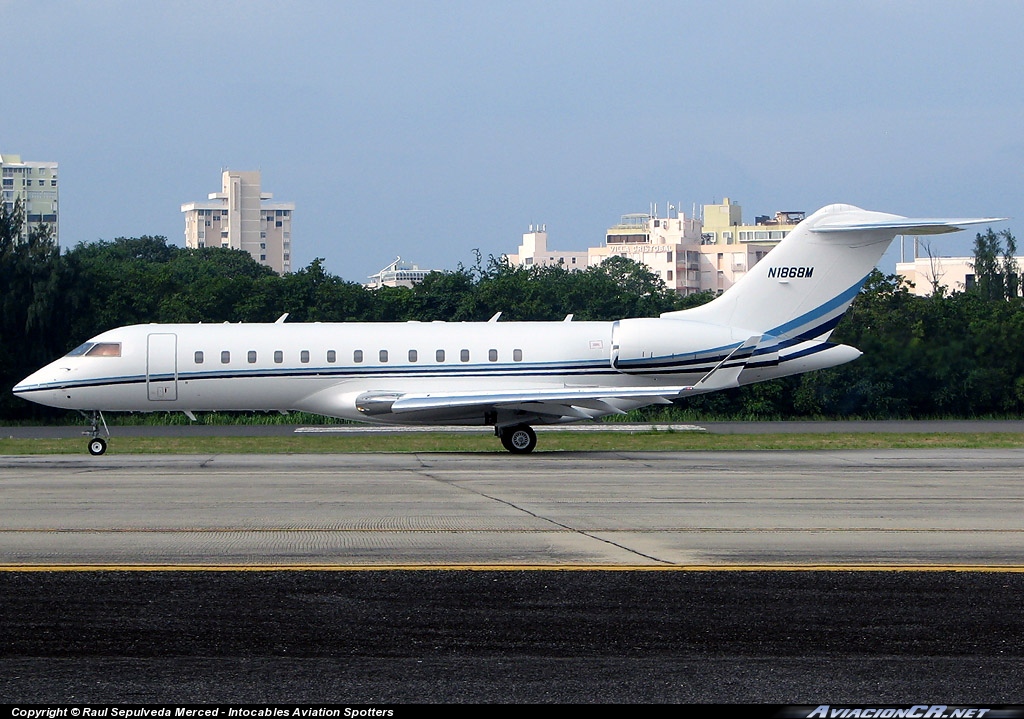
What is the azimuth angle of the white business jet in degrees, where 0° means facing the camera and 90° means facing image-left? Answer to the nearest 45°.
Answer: approximately 90°
